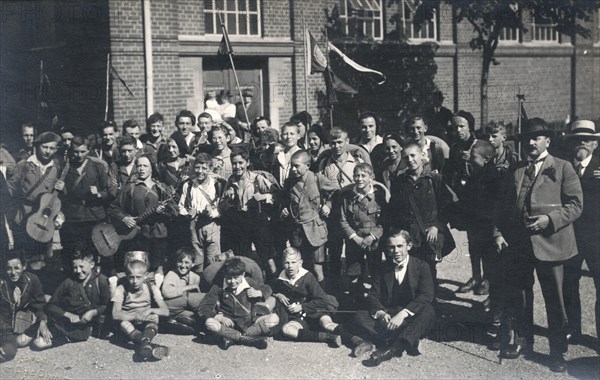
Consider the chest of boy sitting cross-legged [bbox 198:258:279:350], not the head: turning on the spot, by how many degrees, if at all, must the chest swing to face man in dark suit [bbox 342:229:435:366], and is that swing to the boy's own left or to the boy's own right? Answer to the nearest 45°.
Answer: approximately 90° to the boy's own left

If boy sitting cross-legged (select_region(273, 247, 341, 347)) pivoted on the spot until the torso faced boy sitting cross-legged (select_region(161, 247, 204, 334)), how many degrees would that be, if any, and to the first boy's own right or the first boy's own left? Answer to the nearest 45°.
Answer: approximately 90° to the first boy's own right

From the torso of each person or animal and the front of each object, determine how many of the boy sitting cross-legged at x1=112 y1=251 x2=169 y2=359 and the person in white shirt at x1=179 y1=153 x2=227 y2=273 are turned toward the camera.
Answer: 2

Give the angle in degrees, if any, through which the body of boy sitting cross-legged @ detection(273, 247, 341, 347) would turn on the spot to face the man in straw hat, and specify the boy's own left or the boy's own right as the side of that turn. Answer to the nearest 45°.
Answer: approximately 90° to the boy's own left

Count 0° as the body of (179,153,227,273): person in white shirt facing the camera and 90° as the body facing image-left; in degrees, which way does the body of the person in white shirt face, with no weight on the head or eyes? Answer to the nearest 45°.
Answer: approximately 0°

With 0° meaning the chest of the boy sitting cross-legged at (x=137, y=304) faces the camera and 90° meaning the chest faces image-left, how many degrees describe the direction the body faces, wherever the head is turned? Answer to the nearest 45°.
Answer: approximately 0°

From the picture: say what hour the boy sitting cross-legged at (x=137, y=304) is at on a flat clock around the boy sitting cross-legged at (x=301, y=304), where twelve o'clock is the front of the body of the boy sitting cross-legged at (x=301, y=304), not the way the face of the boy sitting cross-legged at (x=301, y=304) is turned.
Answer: the boy sitting cross-legged at (x=137, y=304) is roughly at 3 o'clock from the boy sitting cross-legged at (x=301, y=304).

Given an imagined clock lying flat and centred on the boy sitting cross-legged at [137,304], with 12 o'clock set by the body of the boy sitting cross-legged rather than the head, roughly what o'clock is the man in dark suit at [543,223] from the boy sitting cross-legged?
The man in dark suit is roughly at 10 o'clock from the boy sitting cross-legged.

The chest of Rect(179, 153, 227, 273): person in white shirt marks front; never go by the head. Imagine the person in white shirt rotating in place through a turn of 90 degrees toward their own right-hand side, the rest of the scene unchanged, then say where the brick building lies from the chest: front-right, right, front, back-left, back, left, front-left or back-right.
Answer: right
